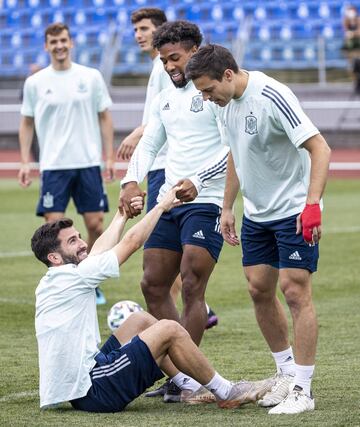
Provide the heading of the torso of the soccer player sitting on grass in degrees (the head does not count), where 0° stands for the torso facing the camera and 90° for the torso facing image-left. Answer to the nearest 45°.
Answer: approximately 270°

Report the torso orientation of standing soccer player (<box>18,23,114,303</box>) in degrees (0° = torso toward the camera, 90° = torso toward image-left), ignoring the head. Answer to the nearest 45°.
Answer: approximately 0°

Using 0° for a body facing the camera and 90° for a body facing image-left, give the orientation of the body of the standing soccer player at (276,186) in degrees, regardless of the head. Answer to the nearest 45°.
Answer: approximately 45°
